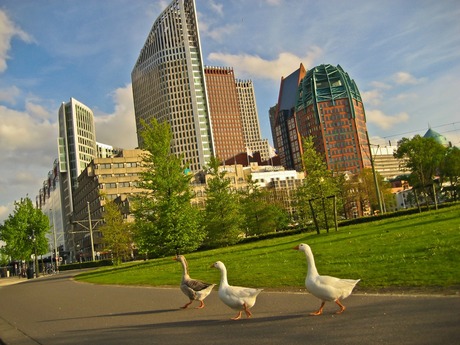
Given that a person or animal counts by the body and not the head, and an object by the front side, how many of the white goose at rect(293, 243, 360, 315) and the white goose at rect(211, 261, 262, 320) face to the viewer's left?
2

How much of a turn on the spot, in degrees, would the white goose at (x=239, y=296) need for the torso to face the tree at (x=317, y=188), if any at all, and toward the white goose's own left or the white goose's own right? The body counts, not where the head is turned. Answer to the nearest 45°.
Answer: approximately 90° to the white goose's own right

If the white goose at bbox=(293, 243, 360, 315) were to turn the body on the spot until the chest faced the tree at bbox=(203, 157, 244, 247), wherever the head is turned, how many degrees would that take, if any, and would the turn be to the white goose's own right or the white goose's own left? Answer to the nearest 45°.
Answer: approximately 90° to the white goose's own right

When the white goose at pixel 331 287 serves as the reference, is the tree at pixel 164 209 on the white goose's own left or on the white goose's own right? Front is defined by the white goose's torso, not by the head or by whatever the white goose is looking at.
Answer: on the white goose's own right

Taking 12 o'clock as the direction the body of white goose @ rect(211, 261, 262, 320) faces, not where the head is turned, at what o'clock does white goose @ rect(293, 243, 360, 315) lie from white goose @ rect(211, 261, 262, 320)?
white goose @ rect(293, 243, 360, 315) is roughly at 7 o'clock from white goose @ rect(211, 261, 262, 320).

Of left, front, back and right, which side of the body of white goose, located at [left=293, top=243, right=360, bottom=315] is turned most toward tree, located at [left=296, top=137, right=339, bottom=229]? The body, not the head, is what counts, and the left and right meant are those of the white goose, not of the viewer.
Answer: right

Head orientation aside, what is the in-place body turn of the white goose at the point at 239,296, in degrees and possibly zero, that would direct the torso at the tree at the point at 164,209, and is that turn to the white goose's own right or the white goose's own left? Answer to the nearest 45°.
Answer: approximately 90° to the white goose's own right

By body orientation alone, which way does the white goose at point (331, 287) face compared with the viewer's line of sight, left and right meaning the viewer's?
facing to the left of the viewer

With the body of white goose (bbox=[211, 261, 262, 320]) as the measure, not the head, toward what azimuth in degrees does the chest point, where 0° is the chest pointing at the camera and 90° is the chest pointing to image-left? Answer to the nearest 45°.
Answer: approximately 90°
